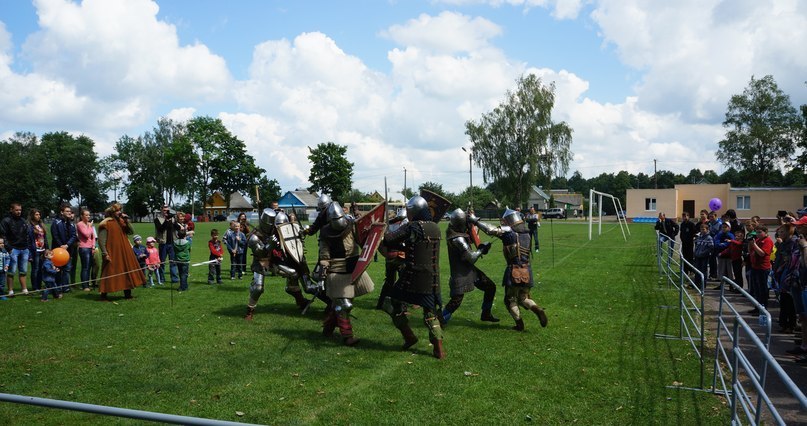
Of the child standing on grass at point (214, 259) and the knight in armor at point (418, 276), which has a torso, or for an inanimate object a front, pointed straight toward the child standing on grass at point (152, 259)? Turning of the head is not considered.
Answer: the knight in armor

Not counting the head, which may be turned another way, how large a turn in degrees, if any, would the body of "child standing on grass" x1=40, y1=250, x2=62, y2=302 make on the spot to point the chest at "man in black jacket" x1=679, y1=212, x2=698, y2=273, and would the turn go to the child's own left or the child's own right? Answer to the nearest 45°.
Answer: approximately 45° to the child's own left

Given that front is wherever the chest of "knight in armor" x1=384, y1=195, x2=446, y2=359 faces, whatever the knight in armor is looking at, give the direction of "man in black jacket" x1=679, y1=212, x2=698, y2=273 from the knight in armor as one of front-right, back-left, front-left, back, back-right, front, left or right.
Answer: right

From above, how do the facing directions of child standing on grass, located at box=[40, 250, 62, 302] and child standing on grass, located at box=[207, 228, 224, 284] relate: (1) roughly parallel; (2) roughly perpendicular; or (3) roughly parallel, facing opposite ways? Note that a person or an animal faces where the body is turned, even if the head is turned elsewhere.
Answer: roughly parallel

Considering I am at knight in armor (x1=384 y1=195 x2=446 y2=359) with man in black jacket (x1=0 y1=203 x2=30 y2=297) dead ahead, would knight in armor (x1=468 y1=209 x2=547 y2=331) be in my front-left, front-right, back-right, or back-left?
back-right

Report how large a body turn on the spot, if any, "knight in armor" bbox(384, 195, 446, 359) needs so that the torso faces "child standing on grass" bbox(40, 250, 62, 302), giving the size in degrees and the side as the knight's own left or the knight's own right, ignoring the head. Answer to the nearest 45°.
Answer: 0° — they already face them

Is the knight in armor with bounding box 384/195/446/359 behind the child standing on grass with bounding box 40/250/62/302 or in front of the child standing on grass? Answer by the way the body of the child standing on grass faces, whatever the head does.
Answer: in front

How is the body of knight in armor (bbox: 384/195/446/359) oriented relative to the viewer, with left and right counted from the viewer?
facing away from the viewer and to the left of the viewer

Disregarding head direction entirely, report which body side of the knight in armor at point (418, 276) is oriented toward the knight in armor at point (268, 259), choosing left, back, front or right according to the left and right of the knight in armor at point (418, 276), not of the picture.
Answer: front

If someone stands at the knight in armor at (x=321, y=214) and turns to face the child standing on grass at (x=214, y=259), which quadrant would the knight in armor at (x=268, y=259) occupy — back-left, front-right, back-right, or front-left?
front-left

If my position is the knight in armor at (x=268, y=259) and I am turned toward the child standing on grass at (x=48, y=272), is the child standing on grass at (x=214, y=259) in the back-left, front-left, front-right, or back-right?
front-right

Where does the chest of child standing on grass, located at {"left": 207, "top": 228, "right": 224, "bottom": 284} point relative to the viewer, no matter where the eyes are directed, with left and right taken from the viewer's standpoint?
facing the viewer and to the right of the viewer

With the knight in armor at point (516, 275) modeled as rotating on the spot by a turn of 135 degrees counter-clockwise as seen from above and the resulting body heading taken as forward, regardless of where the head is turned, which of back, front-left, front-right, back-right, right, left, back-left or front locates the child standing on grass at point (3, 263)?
right
